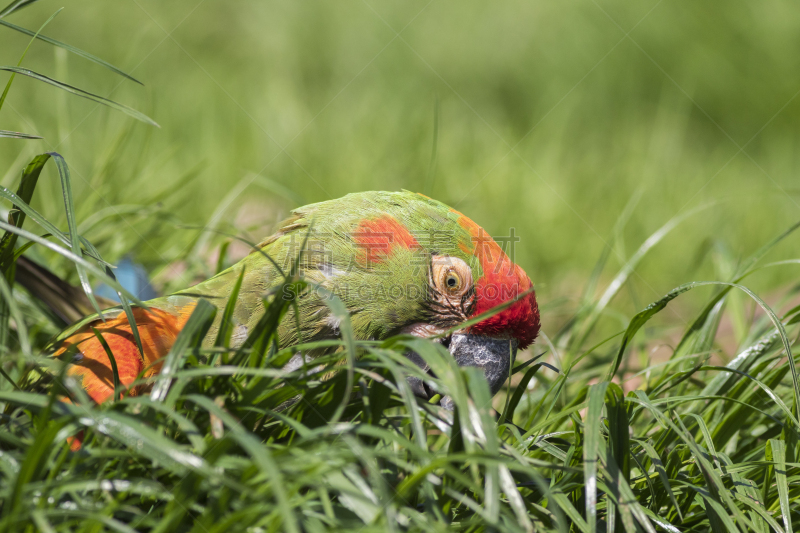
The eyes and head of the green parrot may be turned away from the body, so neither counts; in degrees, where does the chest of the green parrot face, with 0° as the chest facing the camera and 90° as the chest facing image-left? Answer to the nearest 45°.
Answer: approximately 270°
